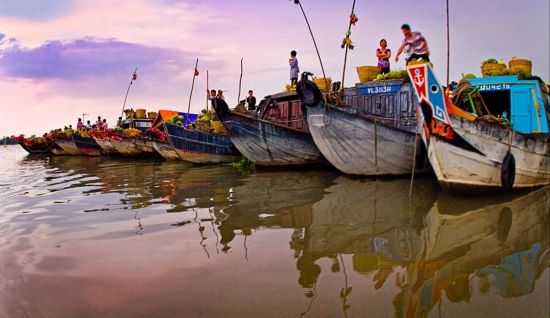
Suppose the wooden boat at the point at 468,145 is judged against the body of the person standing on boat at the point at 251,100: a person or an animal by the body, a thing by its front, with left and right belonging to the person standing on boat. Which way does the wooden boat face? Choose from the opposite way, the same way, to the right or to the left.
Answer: to the right

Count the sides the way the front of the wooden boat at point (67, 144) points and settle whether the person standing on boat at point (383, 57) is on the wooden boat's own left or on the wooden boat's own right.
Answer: on the wooden boat's own left

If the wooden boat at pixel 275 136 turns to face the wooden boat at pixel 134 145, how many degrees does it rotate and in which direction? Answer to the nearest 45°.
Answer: approximately 90° to its right

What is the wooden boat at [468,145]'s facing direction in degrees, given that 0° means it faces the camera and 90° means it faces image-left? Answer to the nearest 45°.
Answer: approximately 45°

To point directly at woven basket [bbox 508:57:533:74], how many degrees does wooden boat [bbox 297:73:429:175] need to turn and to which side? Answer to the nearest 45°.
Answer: approximately 135° to its left

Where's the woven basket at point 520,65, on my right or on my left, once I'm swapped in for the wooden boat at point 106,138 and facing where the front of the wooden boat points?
on my left

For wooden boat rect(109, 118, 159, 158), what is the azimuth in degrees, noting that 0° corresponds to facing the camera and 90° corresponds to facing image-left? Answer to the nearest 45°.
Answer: approximately 45°

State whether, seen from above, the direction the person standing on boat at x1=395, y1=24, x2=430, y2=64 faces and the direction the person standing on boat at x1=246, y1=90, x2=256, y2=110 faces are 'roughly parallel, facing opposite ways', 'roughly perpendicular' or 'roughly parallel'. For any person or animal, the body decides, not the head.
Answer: roughly perpendicular

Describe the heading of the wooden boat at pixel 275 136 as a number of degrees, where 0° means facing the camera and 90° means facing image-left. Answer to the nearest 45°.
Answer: approximately 45°
